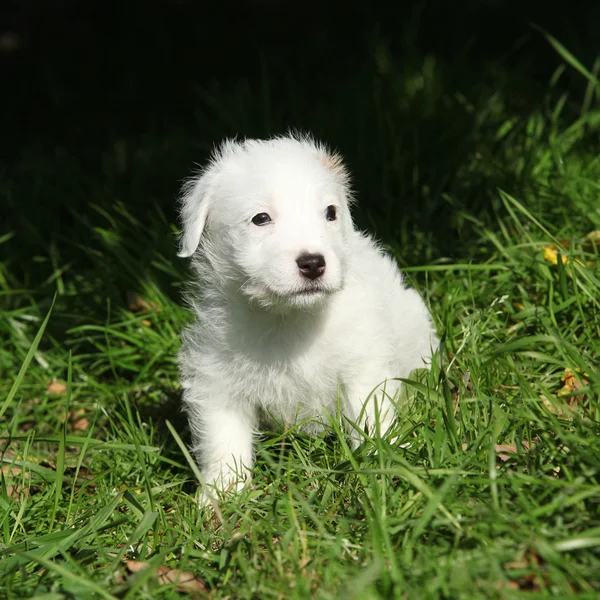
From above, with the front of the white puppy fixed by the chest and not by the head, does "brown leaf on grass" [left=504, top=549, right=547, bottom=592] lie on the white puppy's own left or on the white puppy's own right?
on the white puppy's own left

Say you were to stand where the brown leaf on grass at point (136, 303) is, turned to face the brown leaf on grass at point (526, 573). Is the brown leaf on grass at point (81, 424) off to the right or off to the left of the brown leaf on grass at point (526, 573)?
right

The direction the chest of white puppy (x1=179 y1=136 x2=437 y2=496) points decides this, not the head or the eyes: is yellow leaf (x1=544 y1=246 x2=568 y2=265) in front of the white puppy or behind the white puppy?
behind

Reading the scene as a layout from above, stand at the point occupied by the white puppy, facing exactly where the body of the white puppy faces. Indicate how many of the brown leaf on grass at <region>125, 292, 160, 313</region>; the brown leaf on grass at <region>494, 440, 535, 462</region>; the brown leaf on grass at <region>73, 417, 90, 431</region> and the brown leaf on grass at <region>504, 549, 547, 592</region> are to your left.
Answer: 2

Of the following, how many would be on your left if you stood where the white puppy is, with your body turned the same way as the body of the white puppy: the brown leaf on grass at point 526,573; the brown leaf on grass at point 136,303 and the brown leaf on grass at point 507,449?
2

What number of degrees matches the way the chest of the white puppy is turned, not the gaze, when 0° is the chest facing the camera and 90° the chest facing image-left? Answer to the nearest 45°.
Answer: approximately 45°

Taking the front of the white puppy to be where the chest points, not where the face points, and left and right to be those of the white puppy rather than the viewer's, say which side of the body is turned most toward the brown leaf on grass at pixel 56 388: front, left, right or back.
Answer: right

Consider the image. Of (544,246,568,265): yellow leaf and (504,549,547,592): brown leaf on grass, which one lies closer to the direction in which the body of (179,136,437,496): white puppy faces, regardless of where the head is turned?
the brown leaf on grass

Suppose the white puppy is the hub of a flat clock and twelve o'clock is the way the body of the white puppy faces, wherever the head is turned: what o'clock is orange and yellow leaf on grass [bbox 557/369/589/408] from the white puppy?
The orange and yellow leaf on grass is roughly at 8 o'clock from the white puppy.

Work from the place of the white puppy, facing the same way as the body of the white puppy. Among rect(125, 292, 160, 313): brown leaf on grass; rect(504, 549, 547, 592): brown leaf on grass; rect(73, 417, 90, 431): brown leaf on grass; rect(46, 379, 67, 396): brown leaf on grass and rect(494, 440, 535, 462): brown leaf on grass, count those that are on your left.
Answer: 2

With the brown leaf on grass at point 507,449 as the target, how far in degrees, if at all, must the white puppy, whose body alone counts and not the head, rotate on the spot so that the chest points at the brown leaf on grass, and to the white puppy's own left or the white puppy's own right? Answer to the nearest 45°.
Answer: approximately 90° to the white puppy's own left

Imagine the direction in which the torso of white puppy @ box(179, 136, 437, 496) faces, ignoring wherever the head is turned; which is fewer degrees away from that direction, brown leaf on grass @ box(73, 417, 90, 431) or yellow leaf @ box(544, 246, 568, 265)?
the brown leaf on grass

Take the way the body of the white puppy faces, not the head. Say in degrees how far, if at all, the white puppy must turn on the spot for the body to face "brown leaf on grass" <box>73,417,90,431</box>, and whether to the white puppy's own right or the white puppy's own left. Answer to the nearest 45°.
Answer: approximately 90° to the white puppy's own right

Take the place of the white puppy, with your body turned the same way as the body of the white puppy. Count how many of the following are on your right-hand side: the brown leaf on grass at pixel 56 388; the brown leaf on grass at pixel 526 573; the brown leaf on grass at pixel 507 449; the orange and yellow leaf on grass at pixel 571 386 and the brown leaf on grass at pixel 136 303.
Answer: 2

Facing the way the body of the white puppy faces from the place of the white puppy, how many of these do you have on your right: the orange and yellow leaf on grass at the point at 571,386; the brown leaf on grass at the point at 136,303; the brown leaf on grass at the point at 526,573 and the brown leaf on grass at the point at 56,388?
2

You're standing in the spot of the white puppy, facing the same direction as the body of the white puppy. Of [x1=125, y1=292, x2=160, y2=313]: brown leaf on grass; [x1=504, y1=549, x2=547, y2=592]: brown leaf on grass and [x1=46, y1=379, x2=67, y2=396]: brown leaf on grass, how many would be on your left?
1
